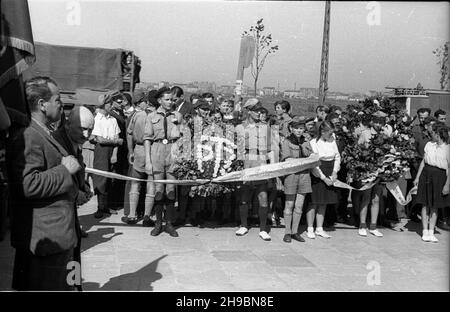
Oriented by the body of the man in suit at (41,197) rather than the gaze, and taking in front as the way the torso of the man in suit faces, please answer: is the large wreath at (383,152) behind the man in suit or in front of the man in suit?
in front

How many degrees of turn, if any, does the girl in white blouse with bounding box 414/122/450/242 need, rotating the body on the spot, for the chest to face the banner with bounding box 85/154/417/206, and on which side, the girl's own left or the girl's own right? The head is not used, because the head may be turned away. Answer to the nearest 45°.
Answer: approximately 45° to the girl's own right

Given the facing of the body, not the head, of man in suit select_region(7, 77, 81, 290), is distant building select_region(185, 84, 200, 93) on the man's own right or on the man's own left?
on the man's own left

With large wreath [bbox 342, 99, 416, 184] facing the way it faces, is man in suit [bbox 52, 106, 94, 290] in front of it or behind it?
in front

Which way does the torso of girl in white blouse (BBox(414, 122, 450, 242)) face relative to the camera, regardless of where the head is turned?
toward the camera

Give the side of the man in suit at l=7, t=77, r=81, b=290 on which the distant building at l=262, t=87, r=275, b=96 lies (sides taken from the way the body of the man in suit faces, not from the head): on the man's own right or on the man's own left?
on the man's own left

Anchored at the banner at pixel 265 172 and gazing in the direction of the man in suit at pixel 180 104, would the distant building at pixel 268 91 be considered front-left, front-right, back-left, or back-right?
front-right

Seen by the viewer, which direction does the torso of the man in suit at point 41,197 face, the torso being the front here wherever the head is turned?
to the viewer's right

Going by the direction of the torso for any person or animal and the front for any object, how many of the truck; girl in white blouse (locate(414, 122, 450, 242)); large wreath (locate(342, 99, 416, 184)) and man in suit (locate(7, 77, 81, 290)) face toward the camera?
2

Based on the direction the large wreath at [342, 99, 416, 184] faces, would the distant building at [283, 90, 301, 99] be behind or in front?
behind

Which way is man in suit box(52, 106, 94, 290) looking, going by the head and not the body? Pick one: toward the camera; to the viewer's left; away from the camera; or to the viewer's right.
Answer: to the viewer's right

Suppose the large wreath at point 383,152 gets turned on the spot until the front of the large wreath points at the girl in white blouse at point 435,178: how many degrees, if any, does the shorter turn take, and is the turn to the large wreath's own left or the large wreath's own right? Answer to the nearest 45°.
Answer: approximately 90° to the large wreath's own left

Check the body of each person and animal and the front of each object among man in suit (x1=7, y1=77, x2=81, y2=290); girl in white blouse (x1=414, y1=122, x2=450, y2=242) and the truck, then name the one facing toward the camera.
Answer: the girl in white blouse

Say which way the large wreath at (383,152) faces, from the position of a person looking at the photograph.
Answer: facing the viewer
